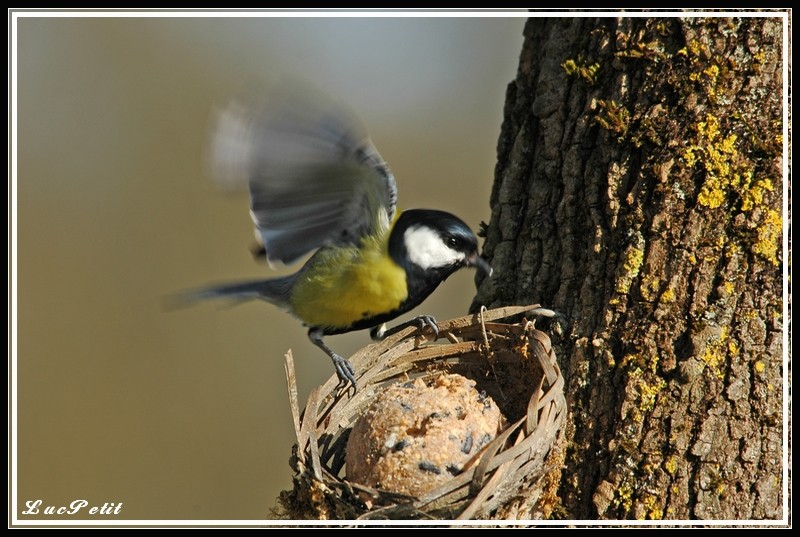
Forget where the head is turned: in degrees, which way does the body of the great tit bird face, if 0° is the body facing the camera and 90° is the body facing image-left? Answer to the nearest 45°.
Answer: approximately 270°

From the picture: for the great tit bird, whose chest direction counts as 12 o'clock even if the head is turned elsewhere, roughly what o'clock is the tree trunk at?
The tree trunk is roughly at 1 o'clock from the great tit bird.
